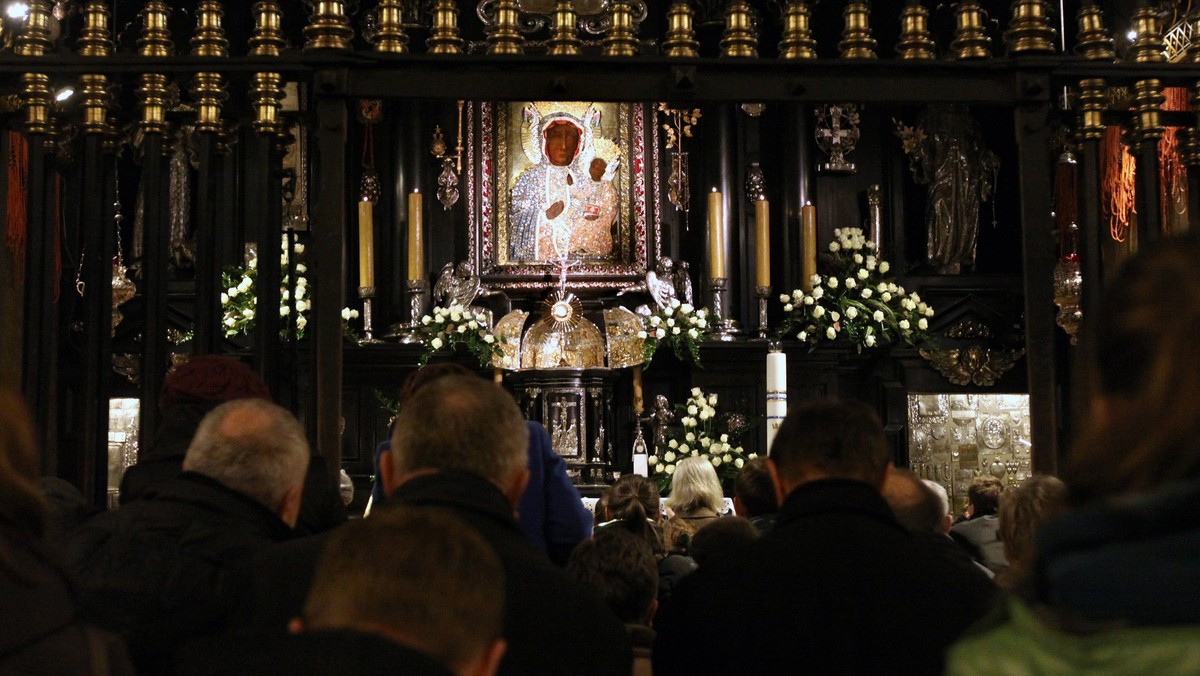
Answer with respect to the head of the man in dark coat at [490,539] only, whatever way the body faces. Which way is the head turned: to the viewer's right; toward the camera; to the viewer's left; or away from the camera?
away from the camera

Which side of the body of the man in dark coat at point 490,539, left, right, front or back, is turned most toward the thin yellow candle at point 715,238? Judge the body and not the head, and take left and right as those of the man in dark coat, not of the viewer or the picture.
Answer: front

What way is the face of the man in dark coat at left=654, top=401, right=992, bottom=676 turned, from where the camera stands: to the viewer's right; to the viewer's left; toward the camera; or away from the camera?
away from the camera

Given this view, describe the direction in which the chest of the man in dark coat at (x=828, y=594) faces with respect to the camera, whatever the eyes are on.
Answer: away from the camera

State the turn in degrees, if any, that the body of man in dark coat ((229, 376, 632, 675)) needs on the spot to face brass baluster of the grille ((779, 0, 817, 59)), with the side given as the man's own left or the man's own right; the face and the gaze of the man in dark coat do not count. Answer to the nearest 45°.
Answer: approximately 45° to the man's own right

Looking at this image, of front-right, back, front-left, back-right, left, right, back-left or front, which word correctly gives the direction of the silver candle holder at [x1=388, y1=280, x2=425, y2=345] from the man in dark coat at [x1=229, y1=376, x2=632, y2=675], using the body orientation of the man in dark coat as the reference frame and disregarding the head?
front

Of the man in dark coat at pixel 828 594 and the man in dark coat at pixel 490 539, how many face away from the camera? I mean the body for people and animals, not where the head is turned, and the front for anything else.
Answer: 2

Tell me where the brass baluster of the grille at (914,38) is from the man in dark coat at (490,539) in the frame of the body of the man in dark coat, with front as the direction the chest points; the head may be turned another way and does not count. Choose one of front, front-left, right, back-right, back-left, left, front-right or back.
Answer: front-right

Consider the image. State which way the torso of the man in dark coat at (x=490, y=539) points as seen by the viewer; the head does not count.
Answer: away from the camera

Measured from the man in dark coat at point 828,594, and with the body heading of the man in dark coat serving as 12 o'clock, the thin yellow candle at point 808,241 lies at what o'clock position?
The thin yellow candle is roughly at 12 o'clock from the man in dark coat.

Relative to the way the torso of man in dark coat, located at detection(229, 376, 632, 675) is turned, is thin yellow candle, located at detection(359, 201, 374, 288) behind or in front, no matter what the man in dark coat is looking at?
in front

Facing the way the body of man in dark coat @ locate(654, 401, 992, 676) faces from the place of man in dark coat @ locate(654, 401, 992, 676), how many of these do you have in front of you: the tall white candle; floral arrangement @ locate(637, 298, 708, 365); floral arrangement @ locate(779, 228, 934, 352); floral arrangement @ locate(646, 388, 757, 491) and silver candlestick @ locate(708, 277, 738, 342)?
5

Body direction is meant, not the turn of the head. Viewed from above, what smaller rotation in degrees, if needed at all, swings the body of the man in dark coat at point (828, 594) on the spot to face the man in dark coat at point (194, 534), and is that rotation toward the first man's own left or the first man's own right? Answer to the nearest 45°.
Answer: approximately 90° to the first man's own left

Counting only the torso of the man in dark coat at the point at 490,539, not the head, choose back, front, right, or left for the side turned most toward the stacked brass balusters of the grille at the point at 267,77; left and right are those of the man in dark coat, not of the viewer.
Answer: front

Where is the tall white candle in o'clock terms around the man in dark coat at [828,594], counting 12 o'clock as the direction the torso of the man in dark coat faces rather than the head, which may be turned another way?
The tall white candle is roughly at 12 o'clock from the man in dark coat.
